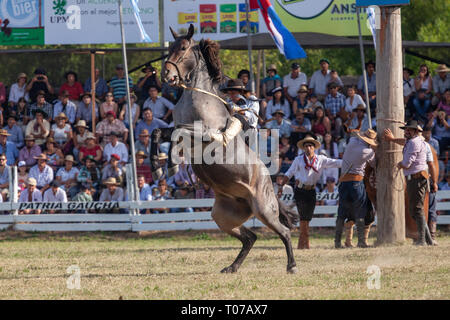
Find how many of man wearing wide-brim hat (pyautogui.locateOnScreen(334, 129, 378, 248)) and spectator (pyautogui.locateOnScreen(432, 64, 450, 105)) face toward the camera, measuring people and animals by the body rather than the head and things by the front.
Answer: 1

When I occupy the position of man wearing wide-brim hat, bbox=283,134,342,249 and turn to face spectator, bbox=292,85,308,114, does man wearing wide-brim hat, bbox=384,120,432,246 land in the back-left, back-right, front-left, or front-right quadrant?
back-right

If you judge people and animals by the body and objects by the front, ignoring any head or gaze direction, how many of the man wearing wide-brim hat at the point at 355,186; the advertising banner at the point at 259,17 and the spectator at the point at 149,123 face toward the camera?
2

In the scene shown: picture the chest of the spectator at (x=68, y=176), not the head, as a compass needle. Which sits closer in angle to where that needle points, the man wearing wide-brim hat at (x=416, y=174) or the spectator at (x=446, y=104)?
the man wearing wide-brim hat

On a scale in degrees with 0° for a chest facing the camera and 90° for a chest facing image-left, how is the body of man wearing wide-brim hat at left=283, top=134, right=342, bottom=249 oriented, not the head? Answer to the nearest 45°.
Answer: approximately 0°

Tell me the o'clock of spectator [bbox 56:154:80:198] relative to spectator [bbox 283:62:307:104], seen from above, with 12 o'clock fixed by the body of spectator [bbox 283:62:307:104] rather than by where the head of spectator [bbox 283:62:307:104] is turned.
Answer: spectator [bbox 56:154:80:198] is roughly at 2 o'clock from spectator [bbox 283:62:307:104].

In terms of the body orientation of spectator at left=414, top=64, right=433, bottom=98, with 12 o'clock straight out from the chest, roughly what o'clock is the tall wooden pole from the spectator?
The tall wooden pole is roughly at 12 o'clock from the spectator.

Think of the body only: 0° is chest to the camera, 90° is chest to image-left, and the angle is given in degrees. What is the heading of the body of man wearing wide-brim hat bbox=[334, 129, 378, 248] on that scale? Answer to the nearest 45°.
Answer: approximately 225°

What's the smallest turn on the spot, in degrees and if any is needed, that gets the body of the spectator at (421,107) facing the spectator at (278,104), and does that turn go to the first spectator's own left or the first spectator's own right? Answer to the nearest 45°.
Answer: approximately 90° to the first spectator's own right

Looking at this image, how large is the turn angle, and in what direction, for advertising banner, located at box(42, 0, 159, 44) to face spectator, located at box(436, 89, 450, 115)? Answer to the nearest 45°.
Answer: approximately 45° to its left

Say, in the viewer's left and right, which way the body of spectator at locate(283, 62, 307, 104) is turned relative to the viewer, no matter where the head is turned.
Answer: facing the viewer
